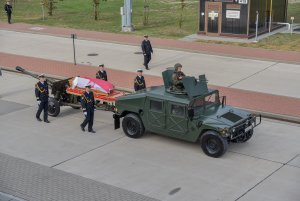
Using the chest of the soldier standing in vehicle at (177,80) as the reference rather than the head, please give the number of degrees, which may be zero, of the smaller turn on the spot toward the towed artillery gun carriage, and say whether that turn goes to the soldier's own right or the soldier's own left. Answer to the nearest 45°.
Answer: approximately 180°

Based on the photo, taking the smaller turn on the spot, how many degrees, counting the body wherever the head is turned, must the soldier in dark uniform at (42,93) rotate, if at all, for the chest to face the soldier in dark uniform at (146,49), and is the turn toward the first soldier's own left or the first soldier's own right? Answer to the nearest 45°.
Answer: approximately 90° to the first soldier's own left

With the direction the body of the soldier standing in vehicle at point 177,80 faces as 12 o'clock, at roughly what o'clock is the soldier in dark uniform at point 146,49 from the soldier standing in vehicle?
The soldier in dark uniform is roughly at 7 o'clock from the soldier standing in vehicle.

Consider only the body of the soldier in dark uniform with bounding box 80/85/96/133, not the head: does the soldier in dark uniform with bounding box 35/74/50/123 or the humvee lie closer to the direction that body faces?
the humvee

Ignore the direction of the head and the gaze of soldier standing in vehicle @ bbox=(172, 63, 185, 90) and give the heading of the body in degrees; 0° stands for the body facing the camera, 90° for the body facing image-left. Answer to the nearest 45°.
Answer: approximately 315°

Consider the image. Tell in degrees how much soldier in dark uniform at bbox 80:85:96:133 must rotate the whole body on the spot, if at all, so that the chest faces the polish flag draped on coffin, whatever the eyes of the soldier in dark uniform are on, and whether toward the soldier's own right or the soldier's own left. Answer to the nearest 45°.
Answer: approximately 135° to the soldier's own left
